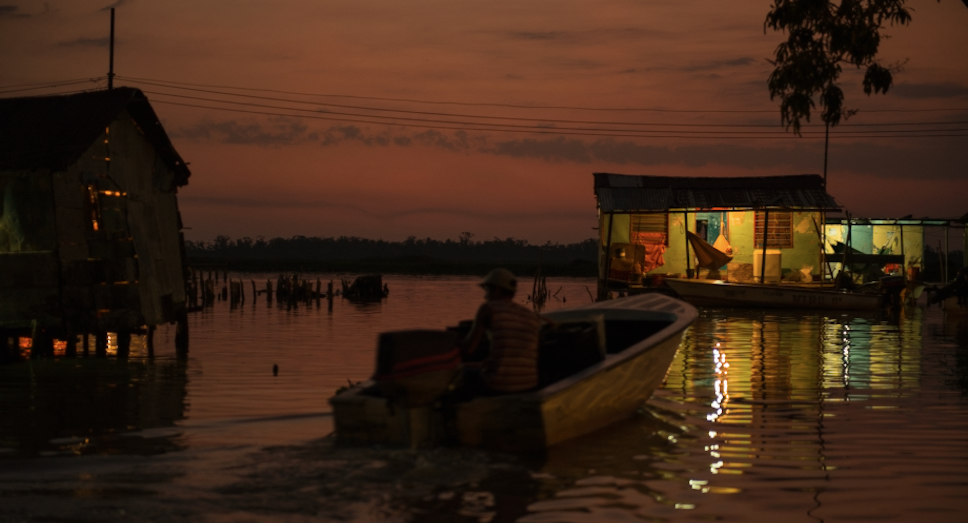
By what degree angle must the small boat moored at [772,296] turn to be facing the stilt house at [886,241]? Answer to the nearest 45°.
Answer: approximately 135° to its right

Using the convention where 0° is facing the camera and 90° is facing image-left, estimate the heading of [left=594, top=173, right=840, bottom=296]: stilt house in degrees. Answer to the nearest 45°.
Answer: approximately 0°

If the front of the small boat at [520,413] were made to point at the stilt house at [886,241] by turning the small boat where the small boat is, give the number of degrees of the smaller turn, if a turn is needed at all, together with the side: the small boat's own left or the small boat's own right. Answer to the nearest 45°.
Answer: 0° — it already faces it

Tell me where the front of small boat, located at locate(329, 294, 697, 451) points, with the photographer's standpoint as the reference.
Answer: facing away from the viewer and to the right of the viewer

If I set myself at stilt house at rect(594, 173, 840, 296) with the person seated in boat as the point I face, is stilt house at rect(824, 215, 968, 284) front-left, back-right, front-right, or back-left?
back-left

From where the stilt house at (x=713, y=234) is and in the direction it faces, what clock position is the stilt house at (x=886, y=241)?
the stilt house at (x=886, y=241) is roughly at 8 o'clock from the stilt house at (x=713, y=234).

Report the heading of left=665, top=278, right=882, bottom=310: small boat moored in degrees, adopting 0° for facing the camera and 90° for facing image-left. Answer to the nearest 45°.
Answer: approximately 90°

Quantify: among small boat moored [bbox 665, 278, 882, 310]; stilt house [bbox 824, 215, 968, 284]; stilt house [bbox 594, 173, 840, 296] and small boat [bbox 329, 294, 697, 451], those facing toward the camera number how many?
2

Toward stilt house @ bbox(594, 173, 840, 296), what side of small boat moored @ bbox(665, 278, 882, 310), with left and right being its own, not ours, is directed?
right

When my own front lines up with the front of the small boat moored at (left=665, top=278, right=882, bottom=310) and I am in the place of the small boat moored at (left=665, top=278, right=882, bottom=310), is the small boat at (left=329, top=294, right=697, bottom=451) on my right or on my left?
on my left
